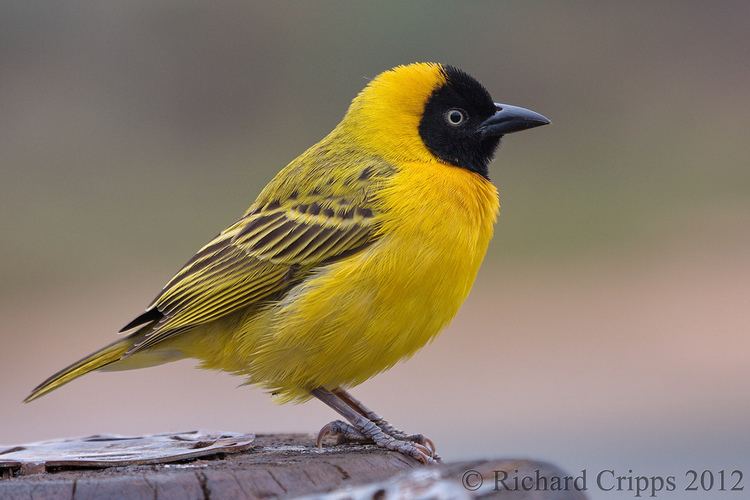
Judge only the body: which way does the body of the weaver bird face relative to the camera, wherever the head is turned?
to the viewer's right
